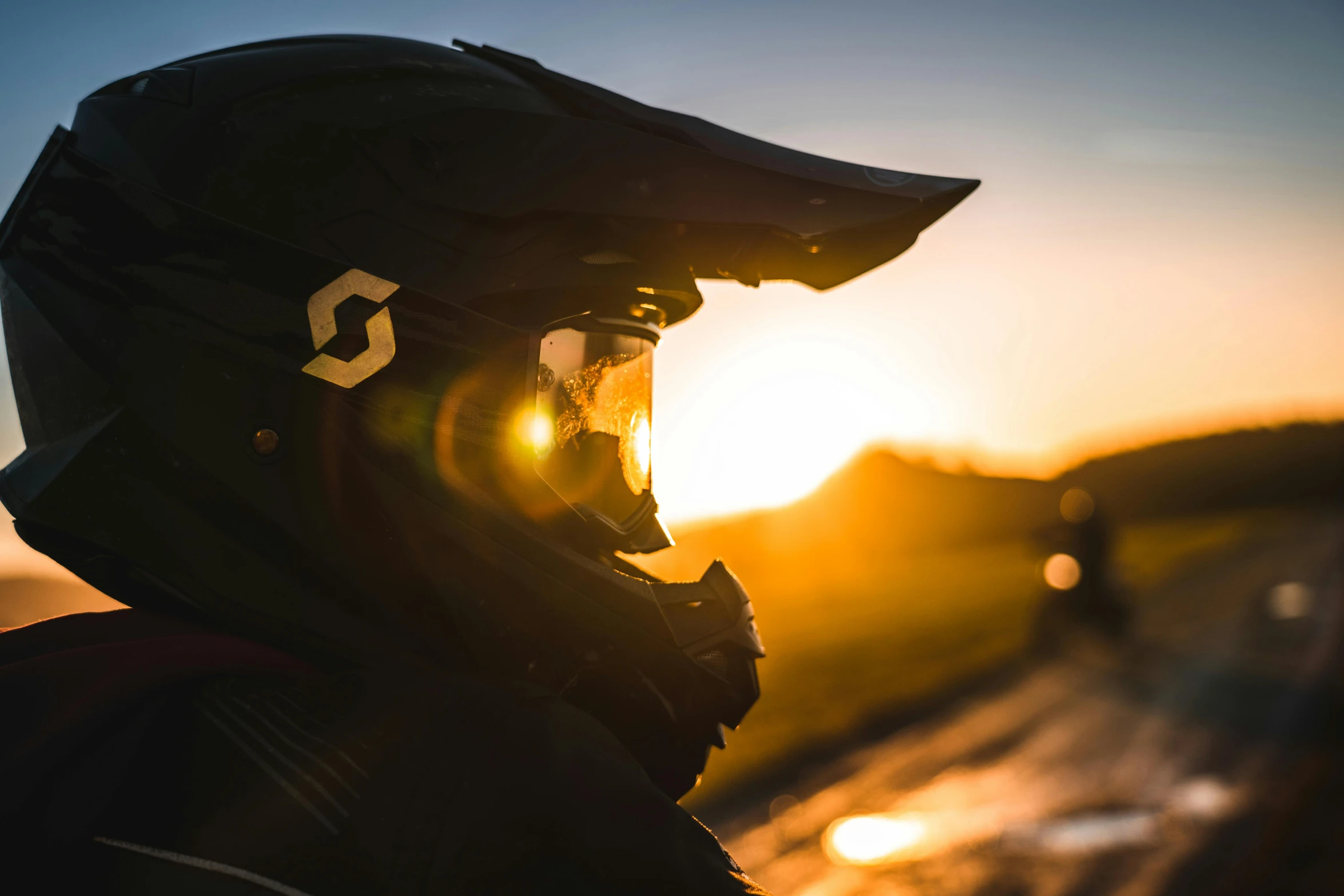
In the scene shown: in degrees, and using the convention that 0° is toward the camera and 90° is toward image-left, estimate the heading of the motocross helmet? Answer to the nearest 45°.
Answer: approximately 270°
